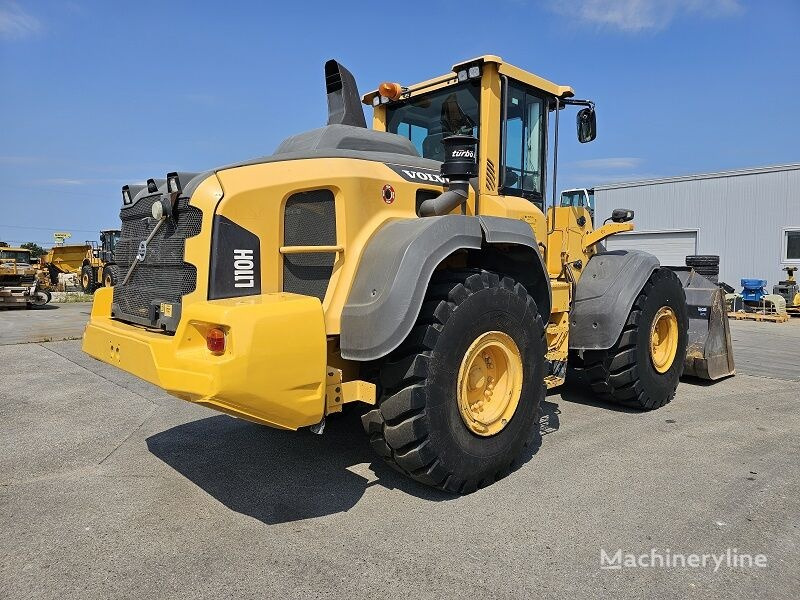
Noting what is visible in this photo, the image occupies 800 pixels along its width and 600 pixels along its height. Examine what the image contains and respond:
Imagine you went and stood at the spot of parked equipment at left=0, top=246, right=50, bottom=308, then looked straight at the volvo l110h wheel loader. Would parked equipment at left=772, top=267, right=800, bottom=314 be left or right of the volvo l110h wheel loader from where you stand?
left

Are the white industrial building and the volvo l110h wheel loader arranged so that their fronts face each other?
yes

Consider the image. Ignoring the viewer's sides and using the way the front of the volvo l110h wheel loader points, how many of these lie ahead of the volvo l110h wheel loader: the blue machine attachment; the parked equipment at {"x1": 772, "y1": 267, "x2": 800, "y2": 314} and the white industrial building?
3

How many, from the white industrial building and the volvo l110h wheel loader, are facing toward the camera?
1

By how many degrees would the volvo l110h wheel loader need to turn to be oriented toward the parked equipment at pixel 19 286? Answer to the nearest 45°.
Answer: approximately 90° to its left

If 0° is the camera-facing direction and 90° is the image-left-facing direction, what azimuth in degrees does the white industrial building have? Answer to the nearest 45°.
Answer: approximately 0°

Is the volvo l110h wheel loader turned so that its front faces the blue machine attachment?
yes

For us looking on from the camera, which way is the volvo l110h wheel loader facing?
facing away from the viewer and to the right of the viewer

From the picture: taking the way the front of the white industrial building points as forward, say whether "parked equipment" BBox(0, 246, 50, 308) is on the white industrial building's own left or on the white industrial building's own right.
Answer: on the white industrial building's own right

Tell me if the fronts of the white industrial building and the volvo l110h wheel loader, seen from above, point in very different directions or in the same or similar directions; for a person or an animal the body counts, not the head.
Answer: very different directions

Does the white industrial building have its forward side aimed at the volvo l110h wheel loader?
yes
